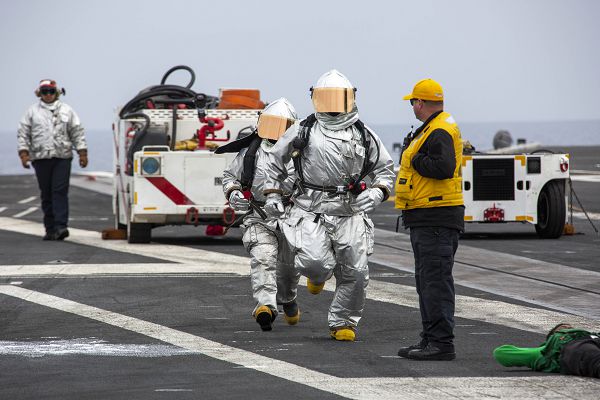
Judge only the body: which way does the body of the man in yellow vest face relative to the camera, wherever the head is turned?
to the viewer's left

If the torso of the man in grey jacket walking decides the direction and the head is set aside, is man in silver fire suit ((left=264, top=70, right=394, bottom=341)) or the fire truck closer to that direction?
the man in silver fire suit

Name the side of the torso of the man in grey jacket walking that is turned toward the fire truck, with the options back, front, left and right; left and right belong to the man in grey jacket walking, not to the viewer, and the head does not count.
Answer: left

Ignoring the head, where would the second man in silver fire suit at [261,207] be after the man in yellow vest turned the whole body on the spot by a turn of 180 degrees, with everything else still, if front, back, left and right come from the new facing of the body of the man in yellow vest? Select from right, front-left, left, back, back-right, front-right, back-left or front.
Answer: back-left

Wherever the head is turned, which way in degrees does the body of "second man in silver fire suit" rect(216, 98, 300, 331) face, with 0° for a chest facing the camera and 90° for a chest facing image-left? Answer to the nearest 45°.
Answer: approximately 0°

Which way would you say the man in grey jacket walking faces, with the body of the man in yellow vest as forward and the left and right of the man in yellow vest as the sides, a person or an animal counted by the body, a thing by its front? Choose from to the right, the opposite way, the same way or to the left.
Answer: to the left

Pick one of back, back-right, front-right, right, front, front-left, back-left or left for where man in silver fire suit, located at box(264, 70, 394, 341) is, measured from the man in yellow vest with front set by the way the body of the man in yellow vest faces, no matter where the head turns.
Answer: front-right

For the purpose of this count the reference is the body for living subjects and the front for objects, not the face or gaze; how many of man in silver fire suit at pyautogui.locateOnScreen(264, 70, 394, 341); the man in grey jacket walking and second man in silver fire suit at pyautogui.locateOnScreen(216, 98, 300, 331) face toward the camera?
3

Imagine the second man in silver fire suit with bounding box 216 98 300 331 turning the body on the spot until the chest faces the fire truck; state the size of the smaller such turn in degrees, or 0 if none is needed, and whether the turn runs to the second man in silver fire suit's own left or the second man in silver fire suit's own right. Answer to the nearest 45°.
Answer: approximately 180°
